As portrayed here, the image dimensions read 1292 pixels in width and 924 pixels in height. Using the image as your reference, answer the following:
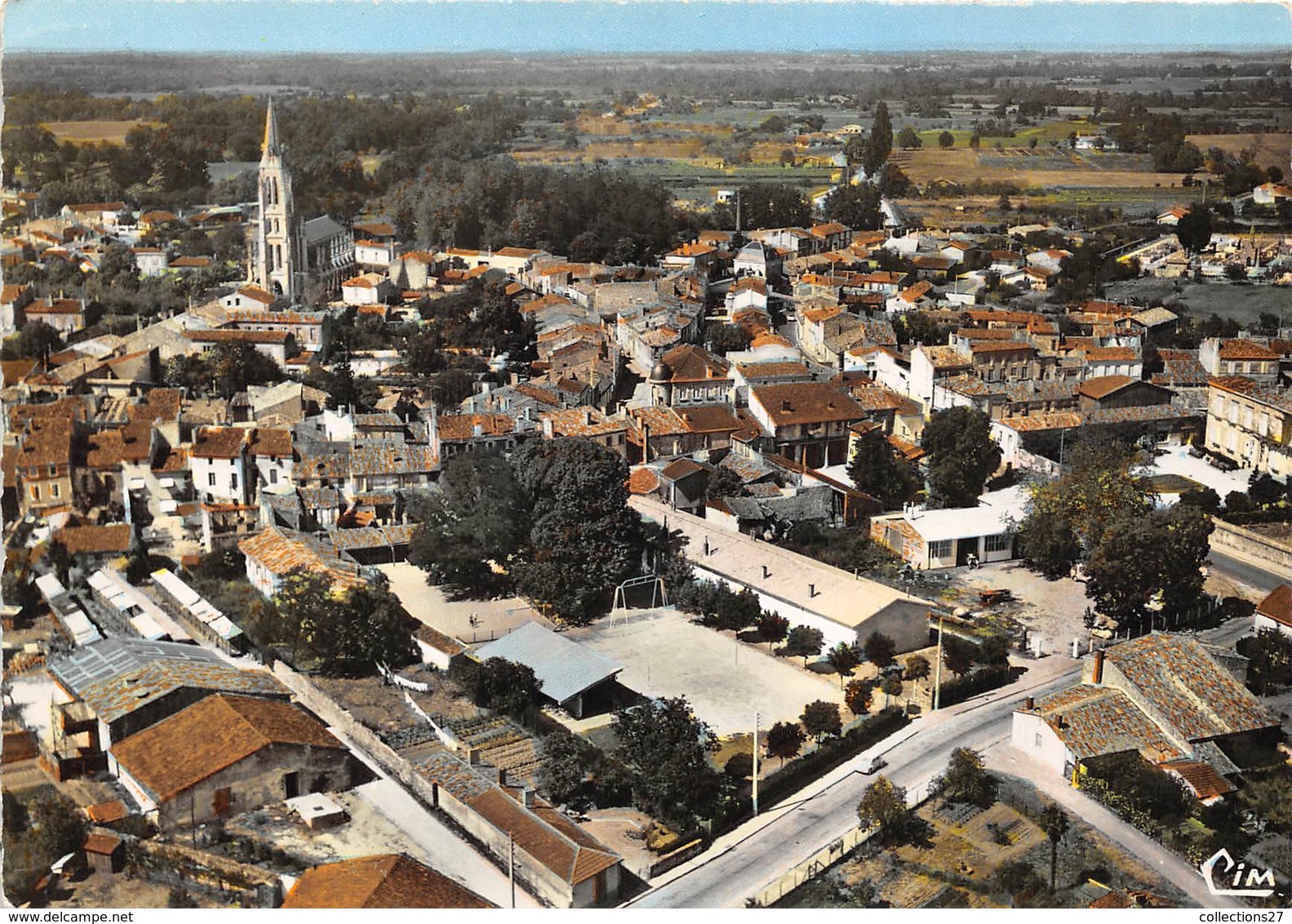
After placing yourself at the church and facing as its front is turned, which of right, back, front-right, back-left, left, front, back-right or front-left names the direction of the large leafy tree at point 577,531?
front-left

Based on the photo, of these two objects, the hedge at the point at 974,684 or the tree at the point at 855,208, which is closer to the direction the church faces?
the hedge

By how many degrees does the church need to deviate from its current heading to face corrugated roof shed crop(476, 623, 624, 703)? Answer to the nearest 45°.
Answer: approximately 45° to its left

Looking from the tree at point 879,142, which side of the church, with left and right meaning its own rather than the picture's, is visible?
back

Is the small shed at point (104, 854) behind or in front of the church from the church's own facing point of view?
in front

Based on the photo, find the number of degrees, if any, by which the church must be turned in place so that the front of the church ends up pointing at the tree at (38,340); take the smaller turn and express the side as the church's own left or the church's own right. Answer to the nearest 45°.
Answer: approximately 45° to the church's own left

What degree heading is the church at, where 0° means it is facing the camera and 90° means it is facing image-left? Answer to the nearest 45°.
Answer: approximately 45°

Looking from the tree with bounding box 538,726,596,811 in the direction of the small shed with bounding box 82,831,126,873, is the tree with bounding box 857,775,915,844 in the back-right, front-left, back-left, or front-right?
back-left

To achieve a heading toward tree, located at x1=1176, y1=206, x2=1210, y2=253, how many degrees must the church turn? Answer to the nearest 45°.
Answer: approximately 135° to its left
